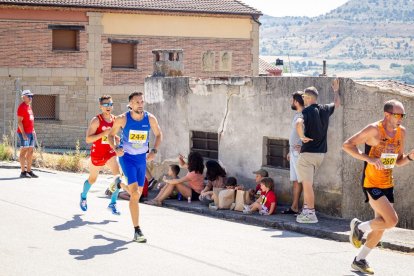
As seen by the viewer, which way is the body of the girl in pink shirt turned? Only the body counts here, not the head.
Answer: to the viewer's left

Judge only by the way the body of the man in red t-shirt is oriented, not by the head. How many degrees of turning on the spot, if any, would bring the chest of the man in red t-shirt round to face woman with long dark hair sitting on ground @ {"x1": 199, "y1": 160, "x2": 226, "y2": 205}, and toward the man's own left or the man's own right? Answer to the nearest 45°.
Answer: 0° — they already face them

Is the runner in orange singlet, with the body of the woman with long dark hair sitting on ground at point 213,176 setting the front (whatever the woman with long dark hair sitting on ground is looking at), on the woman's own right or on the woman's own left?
on the woman's own left

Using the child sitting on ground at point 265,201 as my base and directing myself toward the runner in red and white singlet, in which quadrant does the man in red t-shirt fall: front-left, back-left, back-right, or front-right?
front-right

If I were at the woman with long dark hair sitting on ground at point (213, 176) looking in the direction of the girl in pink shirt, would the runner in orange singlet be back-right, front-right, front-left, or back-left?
back-left

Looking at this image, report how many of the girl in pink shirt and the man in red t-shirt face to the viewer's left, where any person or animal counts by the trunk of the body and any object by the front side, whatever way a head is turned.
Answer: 1

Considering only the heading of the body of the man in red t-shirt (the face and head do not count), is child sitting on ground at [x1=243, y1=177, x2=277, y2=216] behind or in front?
in front

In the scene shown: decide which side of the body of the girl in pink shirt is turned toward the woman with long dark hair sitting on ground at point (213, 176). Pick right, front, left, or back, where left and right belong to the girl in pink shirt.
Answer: back

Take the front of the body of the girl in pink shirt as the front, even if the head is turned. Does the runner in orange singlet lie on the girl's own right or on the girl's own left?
on the girl's own left
